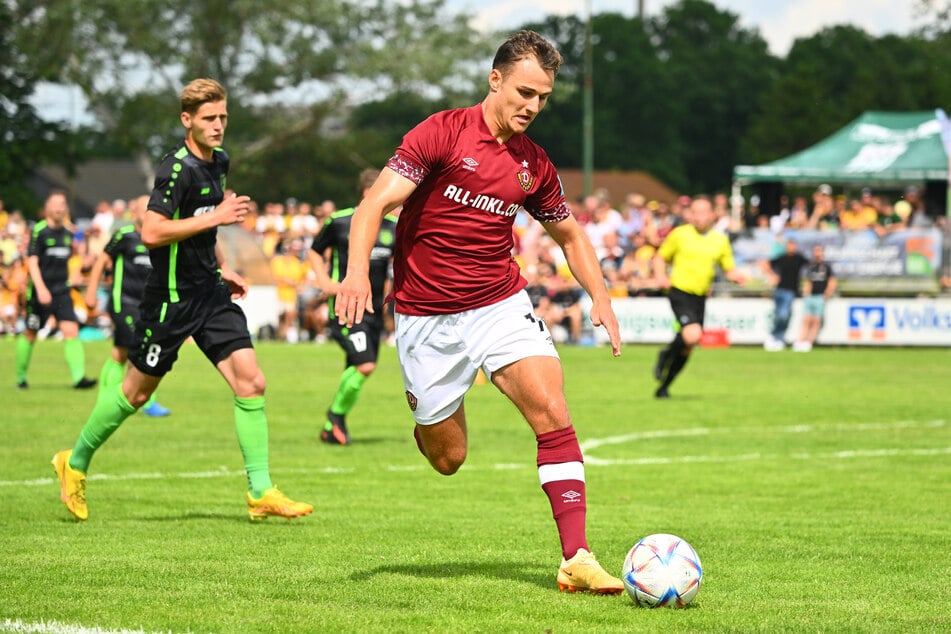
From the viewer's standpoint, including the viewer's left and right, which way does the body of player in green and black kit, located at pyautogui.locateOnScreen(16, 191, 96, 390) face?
facing the viewer and to the right of the viewer

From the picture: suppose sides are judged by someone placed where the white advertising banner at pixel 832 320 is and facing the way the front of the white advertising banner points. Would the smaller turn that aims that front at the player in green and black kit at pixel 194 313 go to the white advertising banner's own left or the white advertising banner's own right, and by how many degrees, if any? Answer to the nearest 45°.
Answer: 0° — it already faces them

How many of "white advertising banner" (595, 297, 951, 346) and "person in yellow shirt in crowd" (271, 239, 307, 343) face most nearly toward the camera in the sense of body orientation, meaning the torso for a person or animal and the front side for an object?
2

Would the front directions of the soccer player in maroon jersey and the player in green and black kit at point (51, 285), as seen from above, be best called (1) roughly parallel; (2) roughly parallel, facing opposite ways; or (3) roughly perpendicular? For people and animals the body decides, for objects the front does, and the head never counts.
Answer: roughly parallel

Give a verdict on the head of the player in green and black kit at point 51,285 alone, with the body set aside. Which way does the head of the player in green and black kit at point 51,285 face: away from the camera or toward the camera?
toward the camera

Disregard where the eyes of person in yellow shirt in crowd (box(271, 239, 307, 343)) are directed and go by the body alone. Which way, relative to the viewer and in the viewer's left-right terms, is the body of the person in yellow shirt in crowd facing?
facing the viewer

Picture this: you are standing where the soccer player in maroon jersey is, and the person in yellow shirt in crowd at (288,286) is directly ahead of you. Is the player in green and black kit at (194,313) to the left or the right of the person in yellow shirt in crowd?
left

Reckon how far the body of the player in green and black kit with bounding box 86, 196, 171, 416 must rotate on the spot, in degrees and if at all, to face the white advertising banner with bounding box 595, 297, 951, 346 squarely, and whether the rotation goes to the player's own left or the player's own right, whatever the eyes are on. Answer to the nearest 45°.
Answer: approximately 90° to the player's own left

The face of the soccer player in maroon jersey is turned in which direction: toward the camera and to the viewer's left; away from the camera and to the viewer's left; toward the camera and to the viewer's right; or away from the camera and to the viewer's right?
toward the camera and to the viewer's right

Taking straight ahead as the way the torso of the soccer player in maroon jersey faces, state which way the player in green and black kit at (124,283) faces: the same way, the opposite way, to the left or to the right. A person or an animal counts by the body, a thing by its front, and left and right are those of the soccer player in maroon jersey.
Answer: the same way

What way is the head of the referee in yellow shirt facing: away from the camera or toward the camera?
toward the camera

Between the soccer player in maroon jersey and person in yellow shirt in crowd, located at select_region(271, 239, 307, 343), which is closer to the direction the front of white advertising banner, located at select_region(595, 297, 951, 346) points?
the soccer player in maroon jersey

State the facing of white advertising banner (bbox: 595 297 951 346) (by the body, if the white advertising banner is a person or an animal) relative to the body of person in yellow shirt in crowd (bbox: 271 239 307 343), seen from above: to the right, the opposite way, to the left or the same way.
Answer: the same way

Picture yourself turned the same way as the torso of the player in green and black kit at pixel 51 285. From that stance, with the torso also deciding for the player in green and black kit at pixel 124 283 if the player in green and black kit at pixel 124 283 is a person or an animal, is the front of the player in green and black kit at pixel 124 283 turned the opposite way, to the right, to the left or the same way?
the same way
